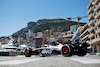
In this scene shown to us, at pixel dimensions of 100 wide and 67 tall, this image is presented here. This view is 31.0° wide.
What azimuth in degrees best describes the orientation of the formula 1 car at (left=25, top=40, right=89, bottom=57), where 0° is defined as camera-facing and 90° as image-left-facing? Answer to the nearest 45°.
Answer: approximately 135°
